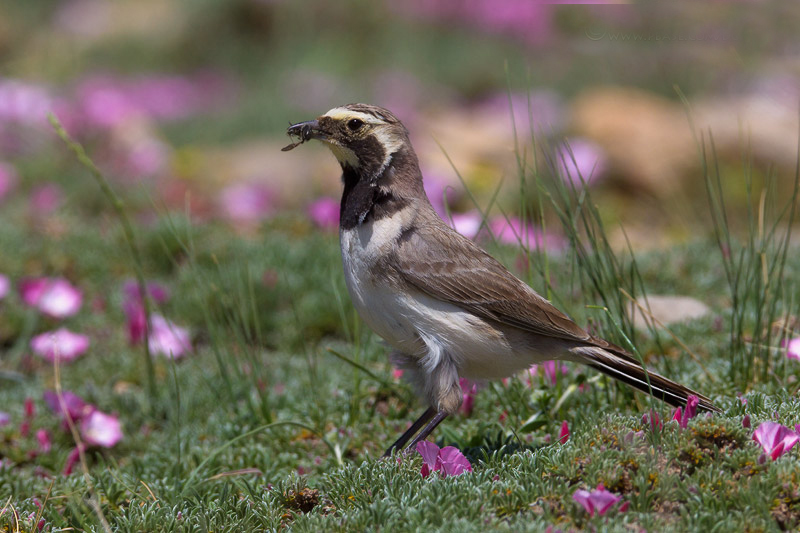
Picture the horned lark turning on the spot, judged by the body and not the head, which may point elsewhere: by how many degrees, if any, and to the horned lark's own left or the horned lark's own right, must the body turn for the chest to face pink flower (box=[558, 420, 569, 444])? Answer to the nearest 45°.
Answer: approximately 135° to the horned lark's own left

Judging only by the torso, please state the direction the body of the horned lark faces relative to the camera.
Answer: to the viewer's left

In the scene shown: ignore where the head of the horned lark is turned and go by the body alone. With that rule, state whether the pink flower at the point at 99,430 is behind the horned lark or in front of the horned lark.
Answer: in front

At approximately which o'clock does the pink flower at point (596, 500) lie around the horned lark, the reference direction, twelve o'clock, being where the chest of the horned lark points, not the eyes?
The pink flower is roughly at 8 o'clock from the horned lark.

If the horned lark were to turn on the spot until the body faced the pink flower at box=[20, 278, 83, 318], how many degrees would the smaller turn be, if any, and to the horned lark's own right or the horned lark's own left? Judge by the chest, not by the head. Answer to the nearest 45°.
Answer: approximately 45° to the horned lark's own right

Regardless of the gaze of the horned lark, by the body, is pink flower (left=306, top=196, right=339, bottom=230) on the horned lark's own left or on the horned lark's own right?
on the horned lark's own right

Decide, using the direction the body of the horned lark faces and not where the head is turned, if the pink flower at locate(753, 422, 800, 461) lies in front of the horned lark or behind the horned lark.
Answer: behind

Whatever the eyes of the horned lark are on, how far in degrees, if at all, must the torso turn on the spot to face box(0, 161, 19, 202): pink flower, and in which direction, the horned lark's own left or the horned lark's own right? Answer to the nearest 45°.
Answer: approximately 45° to the horned lark's own right
